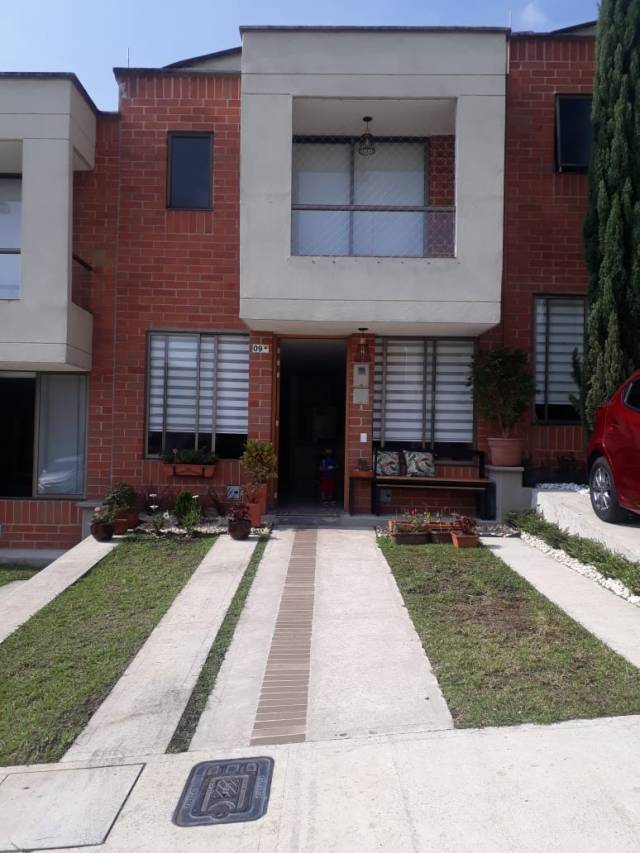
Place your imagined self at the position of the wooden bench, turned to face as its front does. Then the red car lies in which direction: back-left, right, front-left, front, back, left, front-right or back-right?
front-left

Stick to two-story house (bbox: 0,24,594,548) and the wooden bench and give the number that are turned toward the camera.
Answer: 2

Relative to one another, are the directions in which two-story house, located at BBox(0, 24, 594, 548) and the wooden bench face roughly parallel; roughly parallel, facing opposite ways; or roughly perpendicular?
roughly parallel

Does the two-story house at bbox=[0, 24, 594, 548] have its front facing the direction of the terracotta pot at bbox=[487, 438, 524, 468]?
no

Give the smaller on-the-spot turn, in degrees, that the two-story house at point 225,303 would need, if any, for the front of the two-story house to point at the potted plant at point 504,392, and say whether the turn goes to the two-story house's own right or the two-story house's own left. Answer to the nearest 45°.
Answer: approximately 90° to the two-story house's own left

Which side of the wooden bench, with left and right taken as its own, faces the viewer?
front

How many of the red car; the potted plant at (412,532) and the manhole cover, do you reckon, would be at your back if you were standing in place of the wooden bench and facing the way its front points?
0

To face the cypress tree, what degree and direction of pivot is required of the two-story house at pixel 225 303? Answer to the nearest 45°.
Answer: approximately 90° to its left

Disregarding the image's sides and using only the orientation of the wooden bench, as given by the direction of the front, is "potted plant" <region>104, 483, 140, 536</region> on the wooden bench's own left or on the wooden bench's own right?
on the wooden bench's own right

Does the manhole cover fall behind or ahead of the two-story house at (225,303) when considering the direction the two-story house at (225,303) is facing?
ahead

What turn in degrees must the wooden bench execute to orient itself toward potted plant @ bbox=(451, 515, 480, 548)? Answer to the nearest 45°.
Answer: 0° — it already faces it

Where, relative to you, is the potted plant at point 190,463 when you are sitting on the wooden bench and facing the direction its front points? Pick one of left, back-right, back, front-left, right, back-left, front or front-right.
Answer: right

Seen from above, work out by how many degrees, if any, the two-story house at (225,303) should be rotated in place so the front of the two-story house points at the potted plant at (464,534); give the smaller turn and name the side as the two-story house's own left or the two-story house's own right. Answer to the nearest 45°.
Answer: approximately 45° to the two-story house's own left

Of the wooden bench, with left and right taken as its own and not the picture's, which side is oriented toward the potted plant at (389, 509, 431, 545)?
front

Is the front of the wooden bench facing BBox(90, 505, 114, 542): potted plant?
no

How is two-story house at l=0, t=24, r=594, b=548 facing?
toward the camera
